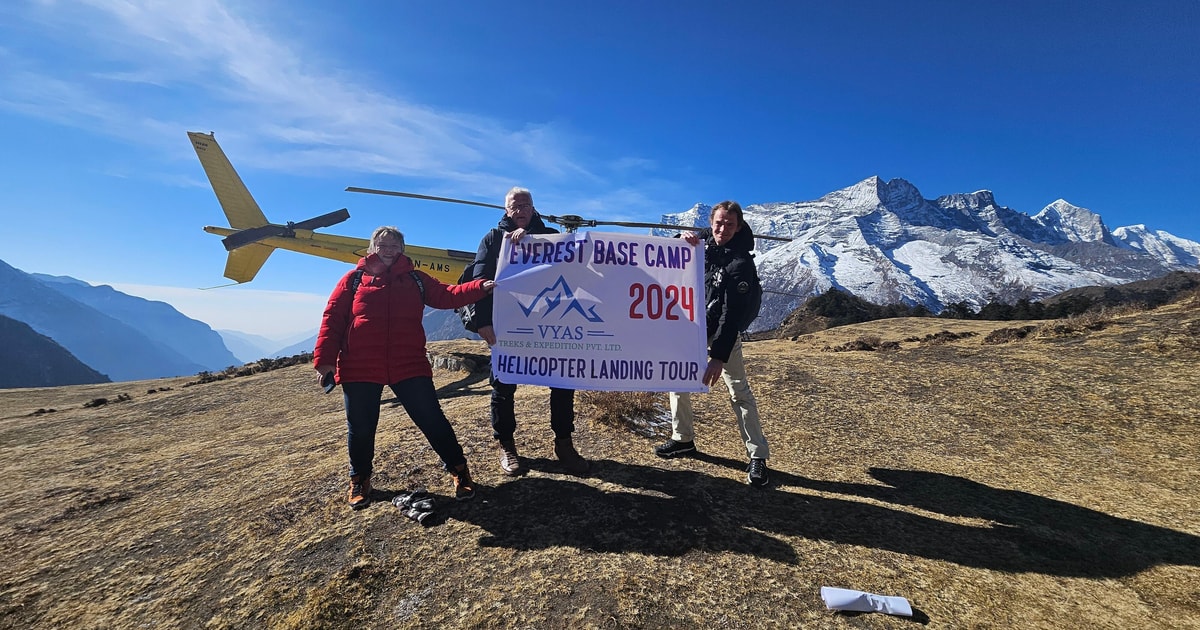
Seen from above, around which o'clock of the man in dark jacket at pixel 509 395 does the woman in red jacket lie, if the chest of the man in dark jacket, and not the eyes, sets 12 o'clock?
The woman in red jacket is roughly at 2 o'clock from the man in dark jacket.

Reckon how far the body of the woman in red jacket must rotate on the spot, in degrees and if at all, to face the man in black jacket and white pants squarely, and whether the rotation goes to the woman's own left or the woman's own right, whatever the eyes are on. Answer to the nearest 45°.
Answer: approximately 90° to the woman's own left

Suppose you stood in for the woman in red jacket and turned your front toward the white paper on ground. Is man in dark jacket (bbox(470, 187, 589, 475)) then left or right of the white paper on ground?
left

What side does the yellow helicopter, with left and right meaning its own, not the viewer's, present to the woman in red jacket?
right

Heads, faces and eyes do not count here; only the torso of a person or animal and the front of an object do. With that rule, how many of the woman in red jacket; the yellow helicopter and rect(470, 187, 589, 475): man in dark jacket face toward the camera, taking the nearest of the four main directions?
2

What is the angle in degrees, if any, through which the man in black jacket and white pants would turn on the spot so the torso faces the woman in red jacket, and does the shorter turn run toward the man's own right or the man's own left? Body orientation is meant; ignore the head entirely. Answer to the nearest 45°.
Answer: approximately 45° to the man's own right

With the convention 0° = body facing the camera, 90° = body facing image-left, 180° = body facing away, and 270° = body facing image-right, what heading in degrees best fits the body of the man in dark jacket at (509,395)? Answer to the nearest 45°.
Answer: approximately 0°

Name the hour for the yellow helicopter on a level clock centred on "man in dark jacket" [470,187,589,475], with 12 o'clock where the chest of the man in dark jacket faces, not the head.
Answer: The yellow helicopter is roughly at 5 o'clock from the man in dark jacket.

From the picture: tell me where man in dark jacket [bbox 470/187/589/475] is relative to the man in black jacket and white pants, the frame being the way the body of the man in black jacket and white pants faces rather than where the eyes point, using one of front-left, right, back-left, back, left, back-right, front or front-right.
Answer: front-right
